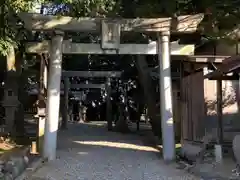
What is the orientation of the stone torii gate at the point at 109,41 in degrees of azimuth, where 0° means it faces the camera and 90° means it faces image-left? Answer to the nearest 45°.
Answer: approximately 0°
